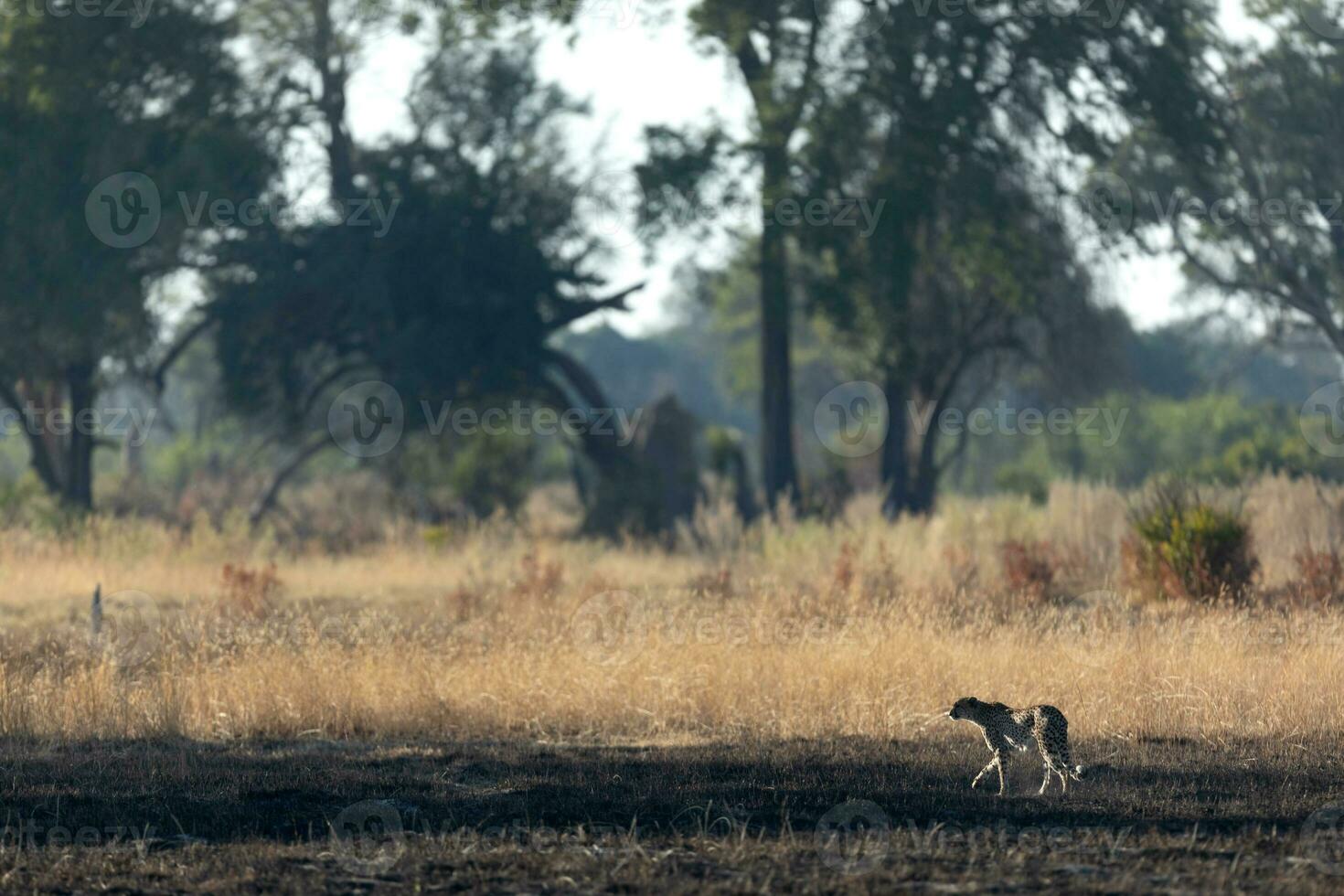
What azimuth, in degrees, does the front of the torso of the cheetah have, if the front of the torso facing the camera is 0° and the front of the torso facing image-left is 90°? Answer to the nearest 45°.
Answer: approximately 90°

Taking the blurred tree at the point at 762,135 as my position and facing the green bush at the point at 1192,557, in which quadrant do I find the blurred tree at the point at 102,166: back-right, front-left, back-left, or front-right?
back-right

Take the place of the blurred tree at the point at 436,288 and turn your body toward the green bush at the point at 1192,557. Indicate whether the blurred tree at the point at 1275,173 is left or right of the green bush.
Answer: left

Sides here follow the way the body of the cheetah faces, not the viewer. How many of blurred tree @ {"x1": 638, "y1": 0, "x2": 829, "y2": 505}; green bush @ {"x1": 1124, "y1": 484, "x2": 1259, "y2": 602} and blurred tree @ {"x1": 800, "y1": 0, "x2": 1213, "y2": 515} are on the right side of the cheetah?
3

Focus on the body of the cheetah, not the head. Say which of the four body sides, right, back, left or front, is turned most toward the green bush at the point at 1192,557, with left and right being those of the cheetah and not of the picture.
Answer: right

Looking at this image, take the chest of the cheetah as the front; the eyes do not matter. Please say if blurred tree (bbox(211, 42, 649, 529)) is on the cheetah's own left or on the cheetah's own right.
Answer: on the cheetah's own right

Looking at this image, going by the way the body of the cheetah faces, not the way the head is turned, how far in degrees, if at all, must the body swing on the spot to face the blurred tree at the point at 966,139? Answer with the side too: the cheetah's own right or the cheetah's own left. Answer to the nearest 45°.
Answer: approximately 90° to the cheetah's own right

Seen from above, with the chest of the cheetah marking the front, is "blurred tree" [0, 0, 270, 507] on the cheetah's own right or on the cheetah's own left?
on the cheetah's own right

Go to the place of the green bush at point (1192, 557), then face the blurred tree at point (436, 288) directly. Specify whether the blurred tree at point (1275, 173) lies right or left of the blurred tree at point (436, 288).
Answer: right

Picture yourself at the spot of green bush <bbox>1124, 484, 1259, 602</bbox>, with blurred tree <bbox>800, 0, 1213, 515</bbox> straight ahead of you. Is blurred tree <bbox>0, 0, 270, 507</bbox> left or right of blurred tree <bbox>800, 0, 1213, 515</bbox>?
left
